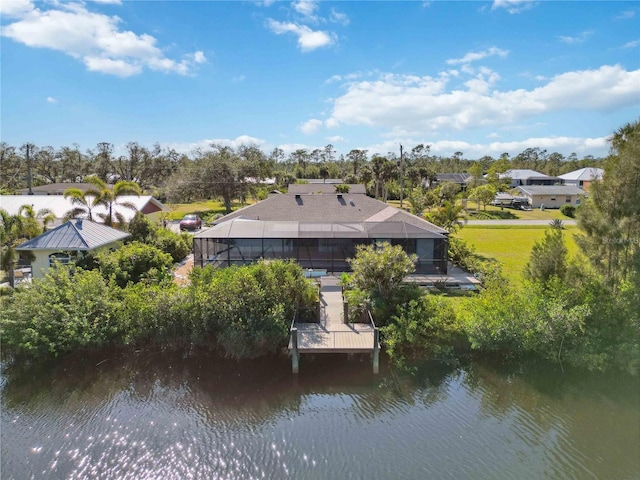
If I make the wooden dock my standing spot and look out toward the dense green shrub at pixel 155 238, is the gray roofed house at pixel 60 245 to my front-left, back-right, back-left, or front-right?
front-left

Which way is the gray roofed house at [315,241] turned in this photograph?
away from the camera

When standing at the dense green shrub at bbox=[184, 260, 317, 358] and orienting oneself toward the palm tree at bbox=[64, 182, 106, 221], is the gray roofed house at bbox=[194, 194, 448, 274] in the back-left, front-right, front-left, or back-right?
front-right

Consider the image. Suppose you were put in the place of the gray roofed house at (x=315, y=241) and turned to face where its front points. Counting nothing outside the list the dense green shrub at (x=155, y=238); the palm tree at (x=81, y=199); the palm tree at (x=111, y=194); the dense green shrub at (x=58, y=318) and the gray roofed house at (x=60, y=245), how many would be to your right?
0

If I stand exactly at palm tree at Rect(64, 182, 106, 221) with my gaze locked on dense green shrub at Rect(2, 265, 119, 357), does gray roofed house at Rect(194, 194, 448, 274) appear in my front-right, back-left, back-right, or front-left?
front-left

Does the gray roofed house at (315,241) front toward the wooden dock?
no

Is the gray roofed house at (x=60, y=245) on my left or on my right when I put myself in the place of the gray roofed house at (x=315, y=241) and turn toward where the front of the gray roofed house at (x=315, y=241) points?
on my left

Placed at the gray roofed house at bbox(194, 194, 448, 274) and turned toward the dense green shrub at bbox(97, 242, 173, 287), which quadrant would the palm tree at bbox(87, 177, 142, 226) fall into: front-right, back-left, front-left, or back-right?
front-right

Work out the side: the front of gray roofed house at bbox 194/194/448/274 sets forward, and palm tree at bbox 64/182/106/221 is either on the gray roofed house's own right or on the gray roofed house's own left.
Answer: on the gray roofed house's own left

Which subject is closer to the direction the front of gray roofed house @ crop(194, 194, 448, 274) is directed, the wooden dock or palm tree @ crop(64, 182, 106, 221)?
the palm tree

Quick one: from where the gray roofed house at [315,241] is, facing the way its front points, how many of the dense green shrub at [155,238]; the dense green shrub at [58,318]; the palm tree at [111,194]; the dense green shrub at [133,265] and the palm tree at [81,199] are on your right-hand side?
0
